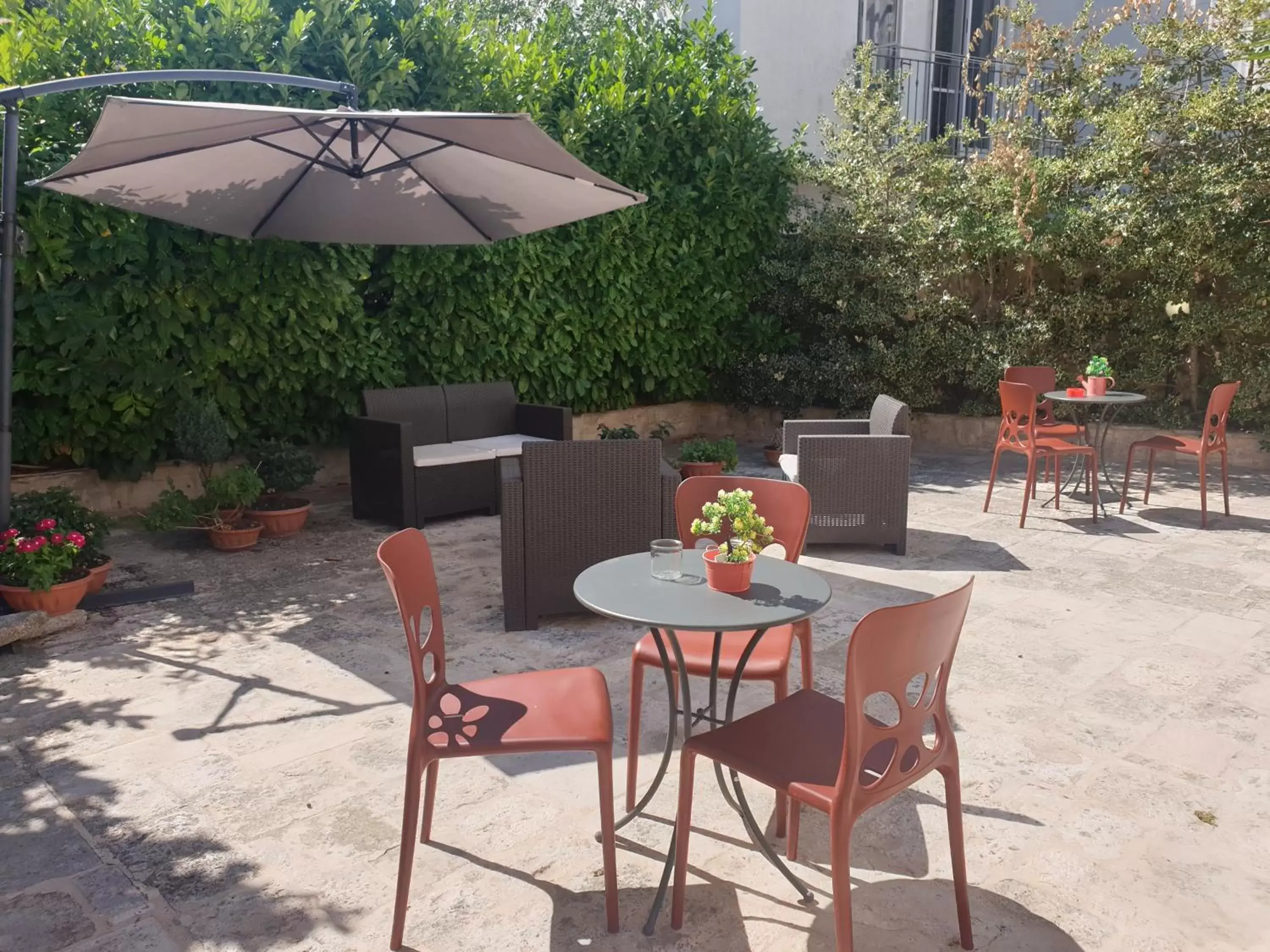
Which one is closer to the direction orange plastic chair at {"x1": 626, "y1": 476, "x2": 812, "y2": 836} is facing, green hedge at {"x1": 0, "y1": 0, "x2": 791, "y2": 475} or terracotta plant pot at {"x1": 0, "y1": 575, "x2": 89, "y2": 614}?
the terracotta plant pot

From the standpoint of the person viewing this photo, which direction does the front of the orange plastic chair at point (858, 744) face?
facing away from the viewer and to the left of the viewer

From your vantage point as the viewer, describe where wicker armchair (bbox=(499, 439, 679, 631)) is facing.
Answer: facing away from the viewer

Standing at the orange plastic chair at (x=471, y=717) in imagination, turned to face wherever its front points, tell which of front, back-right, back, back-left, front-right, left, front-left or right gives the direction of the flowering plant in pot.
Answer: back-left

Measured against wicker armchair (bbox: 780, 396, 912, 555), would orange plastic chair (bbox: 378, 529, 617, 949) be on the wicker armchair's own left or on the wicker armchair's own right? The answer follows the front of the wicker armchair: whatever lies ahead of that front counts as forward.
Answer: on the wicker armchair's own left

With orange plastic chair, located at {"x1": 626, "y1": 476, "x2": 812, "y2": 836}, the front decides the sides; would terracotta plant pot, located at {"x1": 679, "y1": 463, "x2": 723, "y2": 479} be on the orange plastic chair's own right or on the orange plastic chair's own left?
on the orange plastic chair's own right

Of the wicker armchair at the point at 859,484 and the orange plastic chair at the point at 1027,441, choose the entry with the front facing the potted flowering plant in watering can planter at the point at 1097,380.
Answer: the orange plastic chair

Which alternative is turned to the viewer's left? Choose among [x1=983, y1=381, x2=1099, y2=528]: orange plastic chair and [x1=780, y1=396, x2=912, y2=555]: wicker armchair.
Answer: the wicker armchair

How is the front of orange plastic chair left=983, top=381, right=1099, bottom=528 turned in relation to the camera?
facing away from the viewer and to the right of the viewer

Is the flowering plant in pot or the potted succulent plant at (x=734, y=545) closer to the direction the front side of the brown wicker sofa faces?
the potted succulent plant

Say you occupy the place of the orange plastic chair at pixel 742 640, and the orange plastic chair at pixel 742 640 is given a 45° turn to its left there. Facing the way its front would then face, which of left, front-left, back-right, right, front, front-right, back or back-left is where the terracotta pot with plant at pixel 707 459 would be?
back

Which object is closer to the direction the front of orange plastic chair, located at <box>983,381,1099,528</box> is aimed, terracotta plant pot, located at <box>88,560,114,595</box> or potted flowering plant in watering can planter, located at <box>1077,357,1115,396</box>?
the potted flowering plant in watering can planter
